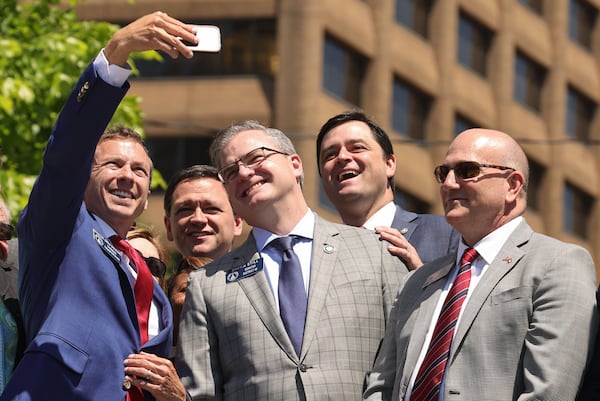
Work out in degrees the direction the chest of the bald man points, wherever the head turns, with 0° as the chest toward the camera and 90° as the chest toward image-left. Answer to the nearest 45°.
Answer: approximately 45°
